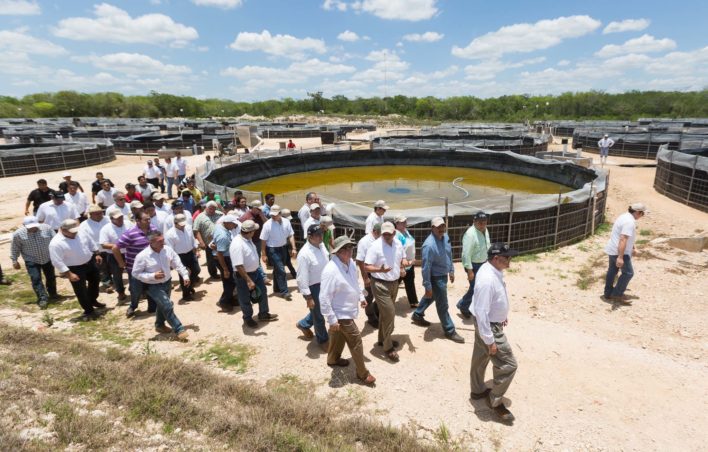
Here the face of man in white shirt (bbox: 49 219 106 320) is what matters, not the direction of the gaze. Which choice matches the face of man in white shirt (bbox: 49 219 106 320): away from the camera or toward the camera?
toward the camera

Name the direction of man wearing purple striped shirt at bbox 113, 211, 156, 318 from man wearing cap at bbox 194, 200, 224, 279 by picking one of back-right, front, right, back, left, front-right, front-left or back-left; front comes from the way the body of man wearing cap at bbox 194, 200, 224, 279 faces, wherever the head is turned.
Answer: right

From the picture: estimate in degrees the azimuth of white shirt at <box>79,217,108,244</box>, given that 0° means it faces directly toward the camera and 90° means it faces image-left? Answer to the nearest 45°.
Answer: approximately 315°

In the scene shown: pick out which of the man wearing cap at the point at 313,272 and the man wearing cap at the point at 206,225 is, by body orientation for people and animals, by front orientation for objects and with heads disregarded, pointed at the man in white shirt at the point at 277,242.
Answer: the man wearing cap at the point at 206,225

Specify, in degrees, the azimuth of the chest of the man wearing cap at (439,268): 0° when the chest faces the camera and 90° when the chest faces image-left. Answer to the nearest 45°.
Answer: approximately 315°

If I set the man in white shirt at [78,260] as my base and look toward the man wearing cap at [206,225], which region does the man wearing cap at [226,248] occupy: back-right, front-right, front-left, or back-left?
front-right

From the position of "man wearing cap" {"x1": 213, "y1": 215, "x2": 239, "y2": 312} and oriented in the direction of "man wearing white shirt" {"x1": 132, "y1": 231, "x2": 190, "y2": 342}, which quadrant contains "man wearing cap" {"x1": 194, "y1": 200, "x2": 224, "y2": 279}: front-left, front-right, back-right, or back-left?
back-right

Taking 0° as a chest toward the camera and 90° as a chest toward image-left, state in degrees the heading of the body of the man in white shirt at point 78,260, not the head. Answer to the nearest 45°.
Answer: approximately 315°

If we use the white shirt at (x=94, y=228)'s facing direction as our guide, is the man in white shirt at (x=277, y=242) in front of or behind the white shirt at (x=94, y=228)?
in front

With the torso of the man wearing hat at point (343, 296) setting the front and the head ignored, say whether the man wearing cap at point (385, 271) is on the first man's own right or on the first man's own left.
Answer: on the first man's own left

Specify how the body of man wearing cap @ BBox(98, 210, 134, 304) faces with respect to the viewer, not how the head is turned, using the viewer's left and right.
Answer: facing the viewer and to the right of the viewer

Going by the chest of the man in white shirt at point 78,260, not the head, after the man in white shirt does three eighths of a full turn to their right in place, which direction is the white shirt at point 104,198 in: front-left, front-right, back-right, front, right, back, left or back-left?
right

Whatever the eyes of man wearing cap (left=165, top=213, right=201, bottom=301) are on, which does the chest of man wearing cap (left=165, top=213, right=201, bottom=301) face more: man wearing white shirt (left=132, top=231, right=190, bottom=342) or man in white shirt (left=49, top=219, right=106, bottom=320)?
the man wearing white shirt

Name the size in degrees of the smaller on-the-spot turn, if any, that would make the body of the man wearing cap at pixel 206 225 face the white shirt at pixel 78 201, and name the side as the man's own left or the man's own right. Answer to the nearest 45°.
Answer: approximately 180°

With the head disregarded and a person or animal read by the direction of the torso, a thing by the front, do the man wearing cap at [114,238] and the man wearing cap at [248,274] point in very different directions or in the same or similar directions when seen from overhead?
same or similar directions
